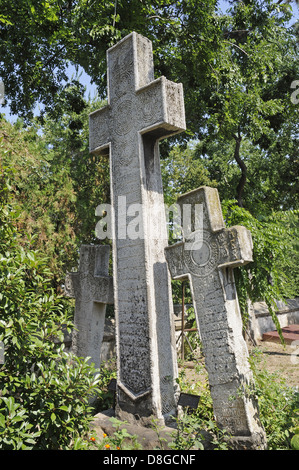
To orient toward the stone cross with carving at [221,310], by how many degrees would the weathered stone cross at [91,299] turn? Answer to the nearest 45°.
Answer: approximately 90° to its left

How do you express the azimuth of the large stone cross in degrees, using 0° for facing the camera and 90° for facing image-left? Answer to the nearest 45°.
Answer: approximately 45°
